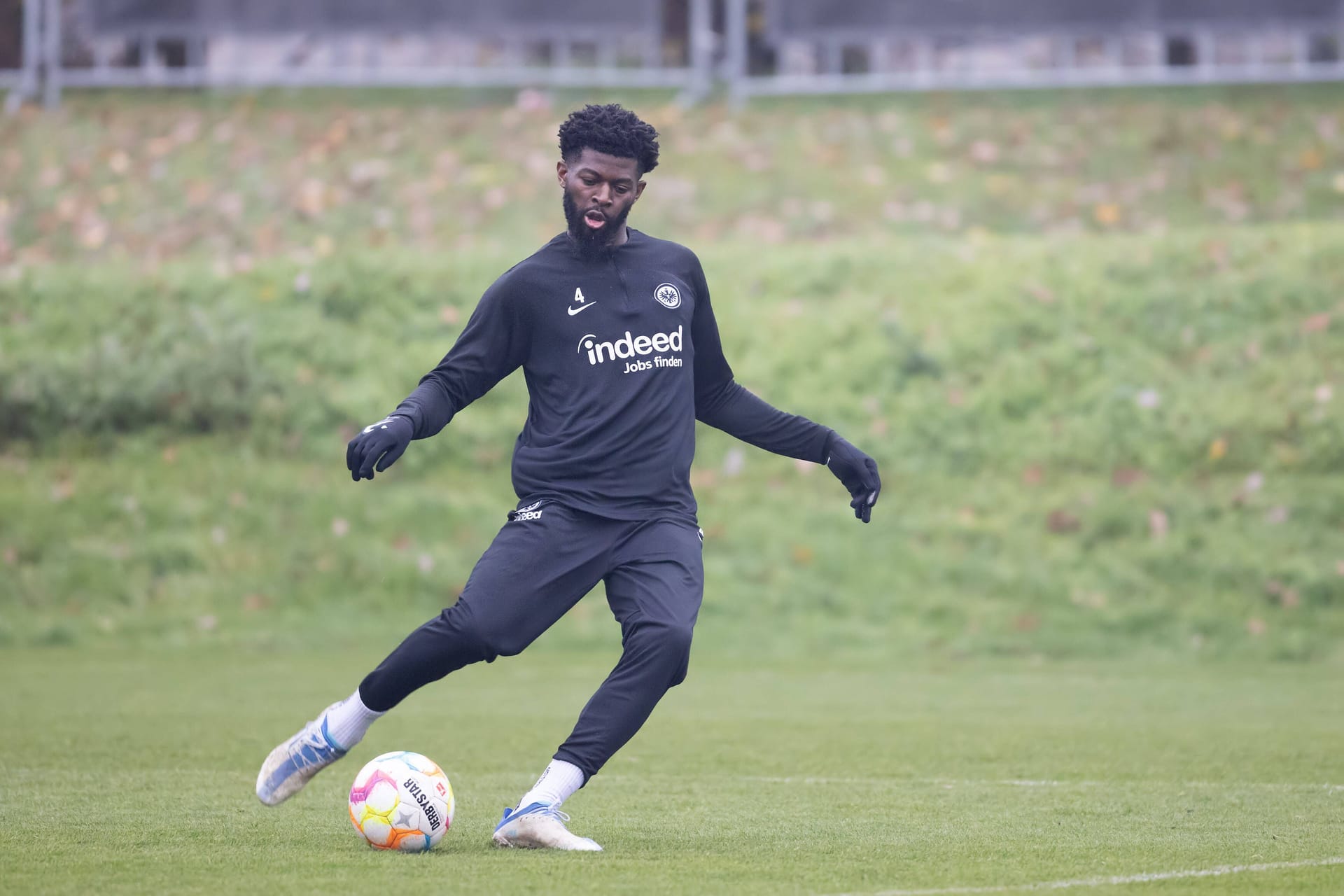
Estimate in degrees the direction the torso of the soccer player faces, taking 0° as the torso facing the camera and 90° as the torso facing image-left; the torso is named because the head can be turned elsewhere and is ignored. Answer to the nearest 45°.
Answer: approximately 0°

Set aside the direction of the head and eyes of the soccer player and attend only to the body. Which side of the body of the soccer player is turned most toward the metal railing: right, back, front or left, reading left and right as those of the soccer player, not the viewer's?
back
